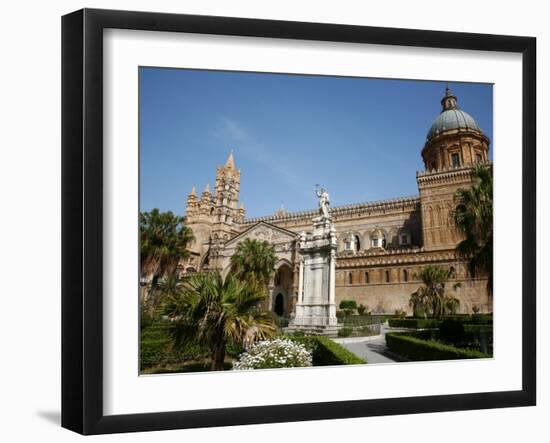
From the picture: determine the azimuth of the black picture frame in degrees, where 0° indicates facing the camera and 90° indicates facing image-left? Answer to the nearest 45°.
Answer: approximately 315°
